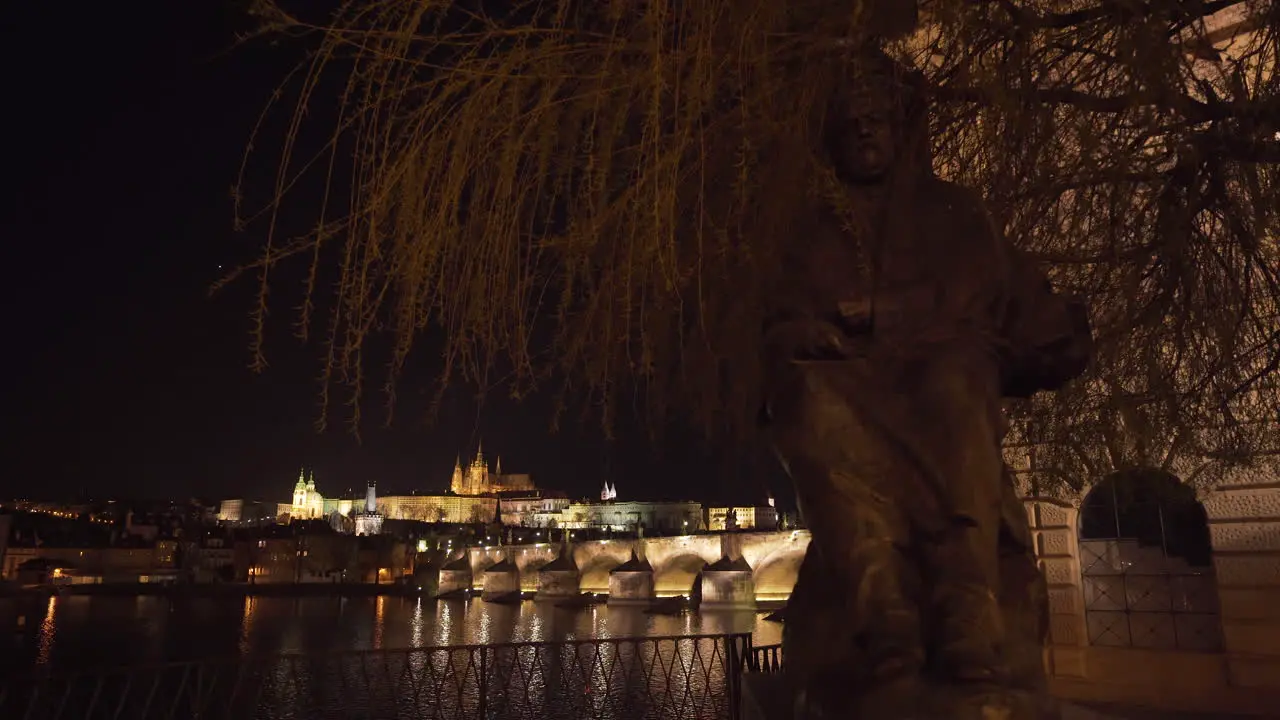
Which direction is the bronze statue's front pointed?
toward the camera

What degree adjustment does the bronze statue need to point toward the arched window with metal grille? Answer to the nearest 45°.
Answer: approximately 180°
